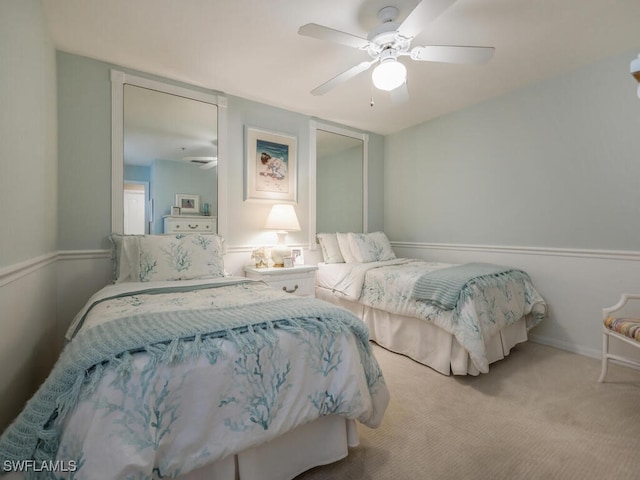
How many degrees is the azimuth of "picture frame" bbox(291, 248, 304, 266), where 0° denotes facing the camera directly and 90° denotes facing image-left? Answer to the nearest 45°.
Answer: approximately 0°

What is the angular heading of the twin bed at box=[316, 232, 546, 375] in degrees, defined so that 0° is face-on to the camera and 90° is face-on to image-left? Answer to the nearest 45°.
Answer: approximately 315°

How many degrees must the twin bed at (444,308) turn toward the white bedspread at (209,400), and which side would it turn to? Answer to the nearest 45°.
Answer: approximately 90° to its right

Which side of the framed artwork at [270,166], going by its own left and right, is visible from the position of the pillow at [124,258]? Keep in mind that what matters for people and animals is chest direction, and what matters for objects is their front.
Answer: right

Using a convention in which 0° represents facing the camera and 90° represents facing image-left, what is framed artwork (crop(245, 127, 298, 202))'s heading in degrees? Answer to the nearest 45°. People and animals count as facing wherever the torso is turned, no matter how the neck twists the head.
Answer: approximately 315°

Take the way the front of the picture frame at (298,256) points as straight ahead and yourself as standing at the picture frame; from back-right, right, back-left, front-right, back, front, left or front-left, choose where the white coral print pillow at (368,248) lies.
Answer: left

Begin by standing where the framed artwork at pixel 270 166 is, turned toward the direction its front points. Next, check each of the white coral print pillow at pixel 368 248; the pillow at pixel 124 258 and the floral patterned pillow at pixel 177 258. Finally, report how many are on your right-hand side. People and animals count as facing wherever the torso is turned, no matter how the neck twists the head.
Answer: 2
